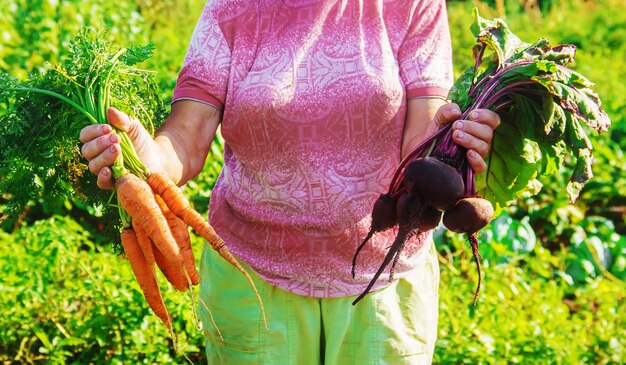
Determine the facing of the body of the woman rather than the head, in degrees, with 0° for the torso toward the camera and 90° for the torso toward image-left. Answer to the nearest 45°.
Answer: approximately 0°
